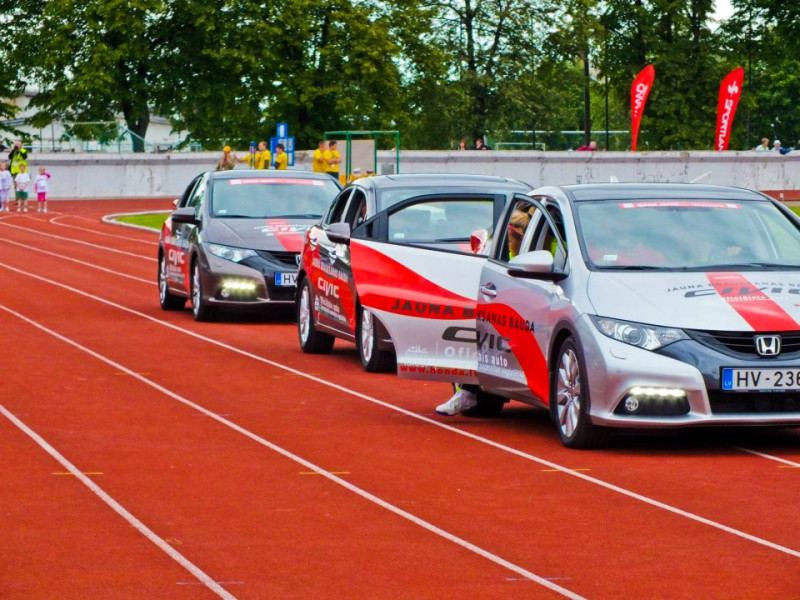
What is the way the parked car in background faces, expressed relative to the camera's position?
facing the viewer

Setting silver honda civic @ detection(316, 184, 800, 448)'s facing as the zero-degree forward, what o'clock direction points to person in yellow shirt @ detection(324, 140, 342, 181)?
The person in yellow shirt is roughly at 7 o'clock from the silver honda civic.

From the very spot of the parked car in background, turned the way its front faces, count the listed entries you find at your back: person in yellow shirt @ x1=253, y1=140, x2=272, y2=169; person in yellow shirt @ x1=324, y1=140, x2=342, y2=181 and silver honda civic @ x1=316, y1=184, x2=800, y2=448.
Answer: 2

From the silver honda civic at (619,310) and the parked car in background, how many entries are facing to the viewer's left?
0

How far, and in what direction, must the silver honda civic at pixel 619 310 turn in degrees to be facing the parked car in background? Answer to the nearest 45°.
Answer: approximately 180°

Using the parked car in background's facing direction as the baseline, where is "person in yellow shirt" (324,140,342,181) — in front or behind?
behind
